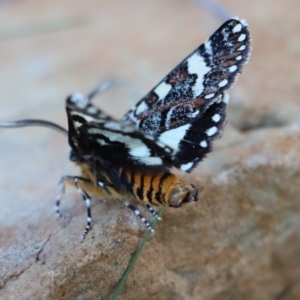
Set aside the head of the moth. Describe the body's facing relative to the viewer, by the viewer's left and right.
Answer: facing away from the viewer and to the left of the viewer
